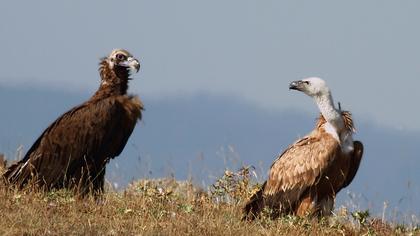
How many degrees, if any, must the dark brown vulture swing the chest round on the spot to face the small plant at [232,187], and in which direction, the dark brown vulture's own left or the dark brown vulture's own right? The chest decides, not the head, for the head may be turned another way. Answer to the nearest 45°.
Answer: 0° — it already faces it

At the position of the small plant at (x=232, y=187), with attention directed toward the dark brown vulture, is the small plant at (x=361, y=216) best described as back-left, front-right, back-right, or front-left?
back-left

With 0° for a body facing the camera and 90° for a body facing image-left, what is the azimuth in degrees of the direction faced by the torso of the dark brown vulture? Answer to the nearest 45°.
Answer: approximately 270°
